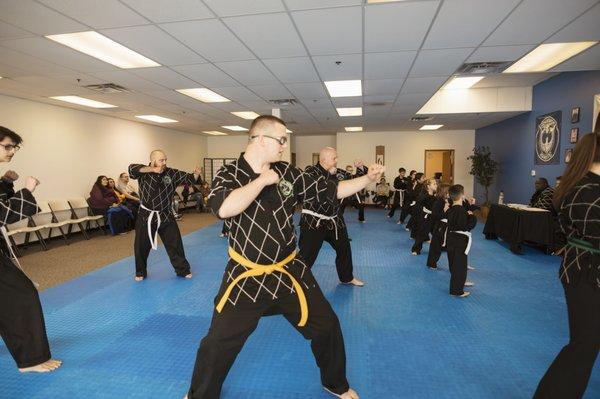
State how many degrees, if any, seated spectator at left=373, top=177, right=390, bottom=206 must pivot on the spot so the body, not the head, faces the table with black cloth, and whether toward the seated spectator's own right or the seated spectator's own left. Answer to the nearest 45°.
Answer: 0° — they already face it

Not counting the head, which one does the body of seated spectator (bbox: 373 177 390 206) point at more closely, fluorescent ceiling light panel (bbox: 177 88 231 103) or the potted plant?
the fluorescent ceiling light panel

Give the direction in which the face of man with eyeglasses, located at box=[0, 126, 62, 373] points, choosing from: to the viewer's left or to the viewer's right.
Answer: to the viewer's right

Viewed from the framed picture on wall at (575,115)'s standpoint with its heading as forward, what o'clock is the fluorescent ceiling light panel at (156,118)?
The fluorescent ceiling light panel is roughly at 1 o'clock from the framed picture on wall.

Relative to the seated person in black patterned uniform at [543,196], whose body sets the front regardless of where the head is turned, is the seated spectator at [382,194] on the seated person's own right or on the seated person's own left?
on the seated person's own right

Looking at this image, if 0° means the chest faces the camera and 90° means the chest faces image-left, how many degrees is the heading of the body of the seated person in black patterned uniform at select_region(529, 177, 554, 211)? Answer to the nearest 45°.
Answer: approximately 45°

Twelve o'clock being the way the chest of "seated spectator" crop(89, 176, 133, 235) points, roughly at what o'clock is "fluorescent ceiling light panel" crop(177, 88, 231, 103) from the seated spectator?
The fluorescent ceiling light panel is roughly at 12 o'clock from the seated spectator.
